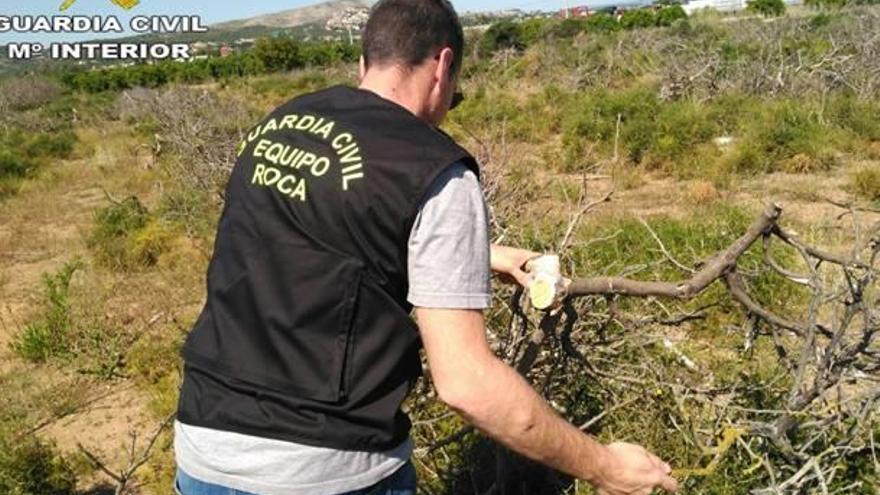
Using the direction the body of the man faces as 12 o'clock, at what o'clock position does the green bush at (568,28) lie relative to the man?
The green bush is roughly at 11 o'clock from the man.

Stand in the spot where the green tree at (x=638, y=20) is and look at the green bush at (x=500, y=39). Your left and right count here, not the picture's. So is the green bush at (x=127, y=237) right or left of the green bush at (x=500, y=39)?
left

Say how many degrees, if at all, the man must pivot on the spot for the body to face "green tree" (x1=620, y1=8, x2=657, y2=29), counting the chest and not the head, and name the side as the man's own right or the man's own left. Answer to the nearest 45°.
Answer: approximately 45° to the man's own left

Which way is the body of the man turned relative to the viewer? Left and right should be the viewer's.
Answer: facing away from the viewer and to the right of the viewer

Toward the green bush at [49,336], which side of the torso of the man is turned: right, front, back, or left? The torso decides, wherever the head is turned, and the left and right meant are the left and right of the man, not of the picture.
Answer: left

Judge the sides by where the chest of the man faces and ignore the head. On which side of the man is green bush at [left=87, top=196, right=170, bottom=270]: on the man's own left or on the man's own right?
on the man's own left

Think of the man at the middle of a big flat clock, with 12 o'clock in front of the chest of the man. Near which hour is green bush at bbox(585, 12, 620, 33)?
The green bush is roughly at 11 o'clock from the man.

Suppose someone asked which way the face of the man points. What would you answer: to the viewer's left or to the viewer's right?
to the viewer's right

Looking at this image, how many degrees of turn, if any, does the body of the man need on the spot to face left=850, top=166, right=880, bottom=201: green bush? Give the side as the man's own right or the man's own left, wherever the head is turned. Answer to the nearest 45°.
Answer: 0° — they already face it

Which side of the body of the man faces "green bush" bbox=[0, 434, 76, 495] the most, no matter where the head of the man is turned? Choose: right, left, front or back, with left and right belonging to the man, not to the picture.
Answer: left

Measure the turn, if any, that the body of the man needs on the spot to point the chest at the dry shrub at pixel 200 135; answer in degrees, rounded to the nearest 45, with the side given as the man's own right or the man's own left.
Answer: approximately 45° to the man's own left
